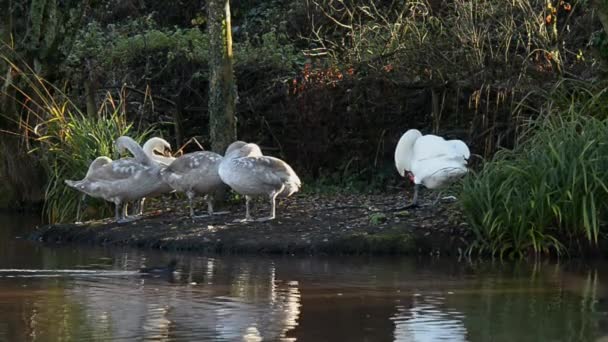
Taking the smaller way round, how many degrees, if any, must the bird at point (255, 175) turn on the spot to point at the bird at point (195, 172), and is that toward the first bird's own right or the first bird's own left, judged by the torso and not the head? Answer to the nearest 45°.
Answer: approximately 45° to the first bird's own right

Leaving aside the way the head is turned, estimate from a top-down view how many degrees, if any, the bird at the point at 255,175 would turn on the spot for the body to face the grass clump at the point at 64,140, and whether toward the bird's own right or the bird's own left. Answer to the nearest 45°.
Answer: approximately 45° to the bird's own right

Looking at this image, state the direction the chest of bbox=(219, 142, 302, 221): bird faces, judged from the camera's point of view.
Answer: to the viewer's left
